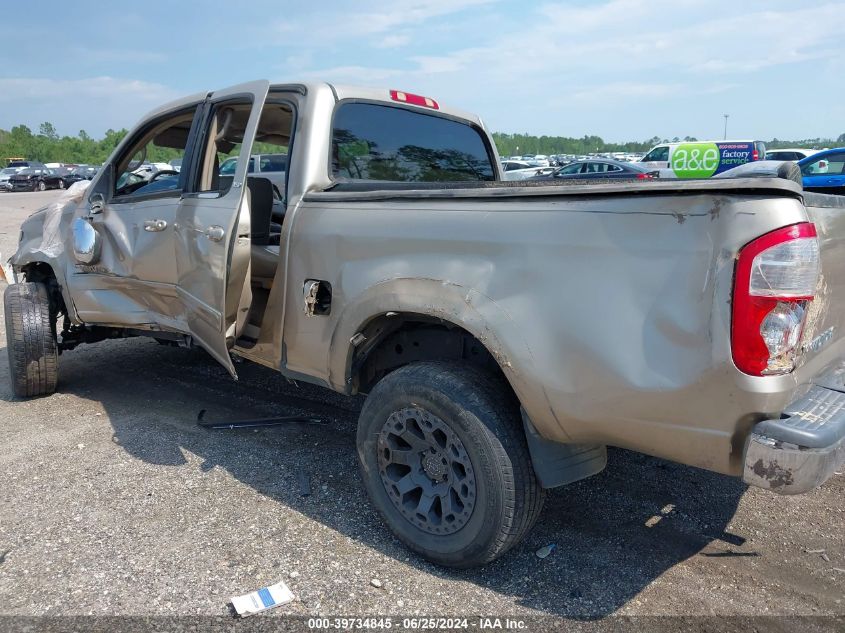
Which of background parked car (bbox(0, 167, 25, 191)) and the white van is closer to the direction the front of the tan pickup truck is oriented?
the background parked car

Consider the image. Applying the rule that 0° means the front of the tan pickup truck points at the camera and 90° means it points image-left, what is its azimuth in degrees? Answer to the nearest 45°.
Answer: approximately 135°

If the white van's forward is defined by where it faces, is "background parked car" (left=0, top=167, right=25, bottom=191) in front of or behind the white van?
in front

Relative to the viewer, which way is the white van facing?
to the viewer's left

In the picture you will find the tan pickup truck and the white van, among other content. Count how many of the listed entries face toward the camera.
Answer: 0

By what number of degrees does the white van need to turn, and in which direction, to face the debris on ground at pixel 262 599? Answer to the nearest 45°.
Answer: approximately 90° to its left

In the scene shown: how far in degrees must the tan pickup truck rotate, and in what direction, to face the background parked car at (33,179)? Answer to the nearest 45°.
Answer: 0° — it already faces it

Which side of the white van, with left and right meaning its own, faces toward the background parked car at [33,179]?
front

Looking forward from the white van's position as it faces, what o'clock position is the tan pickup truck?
The tan pickup truck is roughly at 9 o'clock from the white van.
